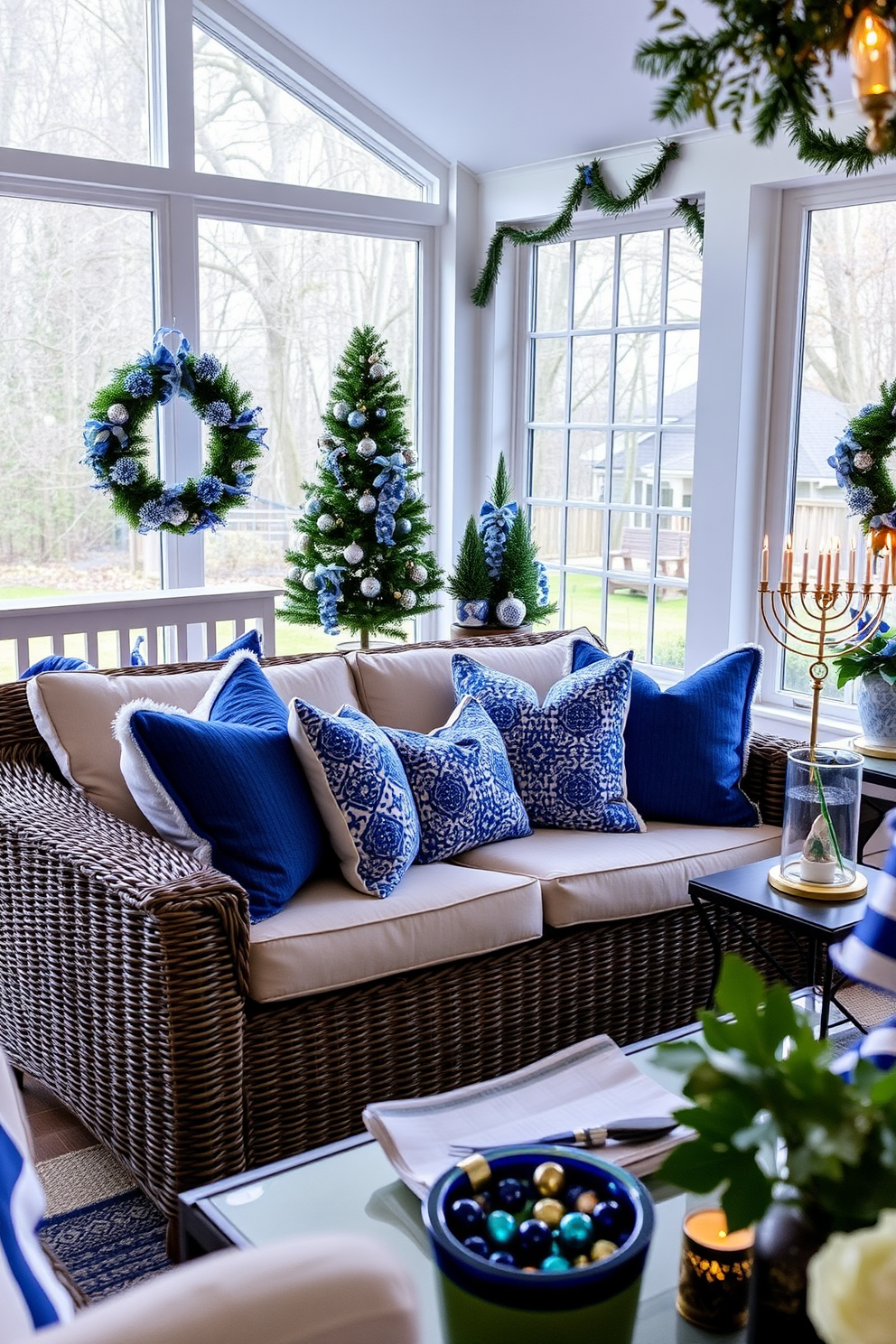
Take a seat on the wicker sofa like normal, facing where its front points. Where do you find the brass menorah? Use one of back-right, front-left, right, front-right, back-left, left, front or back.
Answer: left

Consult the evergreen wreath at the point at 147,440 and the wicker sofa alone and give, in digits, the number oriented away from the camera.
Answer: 0

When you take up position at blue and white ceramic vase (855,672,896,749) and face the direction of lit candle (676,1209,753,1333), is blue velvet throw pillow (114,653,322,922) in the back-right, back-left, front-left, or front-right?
front-right

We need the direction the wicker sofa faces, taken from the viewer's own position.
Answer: facing the viewer and to the right of the viewer

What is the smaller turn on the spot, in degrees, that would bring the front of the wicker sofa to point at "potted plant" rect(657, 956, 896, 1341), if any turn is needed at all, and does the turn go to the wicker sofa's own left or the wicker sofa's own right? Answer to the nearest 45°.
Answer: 0° — it already faces it

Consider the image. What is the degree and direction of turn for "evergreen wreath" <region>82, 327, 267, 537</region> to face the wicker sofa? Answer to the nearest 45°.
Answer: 0° — it already faces it

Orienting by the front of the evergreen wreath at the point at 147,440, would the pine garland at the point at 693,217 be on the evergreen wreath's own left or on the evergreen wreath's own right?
on the evergreen wreath's own left

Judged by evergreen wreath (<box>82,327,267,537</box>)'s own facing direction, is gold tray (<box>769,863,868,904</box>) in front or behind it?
in front

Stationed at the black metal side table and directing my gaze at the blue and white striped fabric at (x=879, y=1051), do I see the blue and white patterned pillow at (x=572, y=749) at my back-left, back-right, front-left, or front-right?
back-right

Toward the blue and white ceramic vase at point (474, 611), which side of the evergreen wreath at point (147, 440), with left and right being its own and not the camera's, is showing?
left

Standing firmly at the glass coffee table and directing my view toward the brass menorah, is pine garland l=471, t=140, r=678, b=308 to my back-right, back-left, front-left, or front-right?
front-left

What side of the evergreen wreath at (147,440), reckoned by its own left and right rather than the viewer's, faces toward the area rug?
front

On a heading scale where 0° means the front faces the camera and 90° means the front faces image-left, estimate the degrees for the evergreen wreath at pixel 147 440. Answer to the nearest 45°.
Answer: approximately 0°

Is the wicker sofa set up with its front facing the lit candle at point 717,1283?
yes

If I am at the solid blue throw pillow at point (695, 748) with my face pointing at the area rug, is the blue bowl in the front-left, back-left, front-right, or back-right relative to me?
front-left

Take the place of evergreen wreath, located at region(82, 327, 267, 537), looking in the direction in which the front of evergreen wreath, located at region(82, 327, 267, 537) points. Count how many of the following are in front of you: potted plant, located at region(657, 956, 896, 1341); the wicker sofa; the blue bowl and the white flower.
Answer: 4
